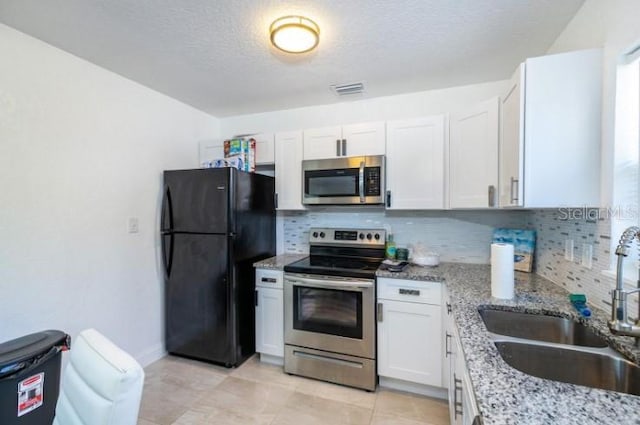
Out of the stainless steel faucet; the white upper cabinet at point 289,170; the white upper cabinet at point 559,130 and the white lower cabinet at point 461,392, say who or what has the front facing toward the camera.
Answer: the white upper cabinet at point 289,170

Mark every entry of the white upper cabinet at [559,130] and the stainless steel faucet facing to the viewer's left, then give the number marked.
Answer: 2

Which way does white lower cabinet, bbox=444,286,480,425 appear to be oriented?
to the viewer's left

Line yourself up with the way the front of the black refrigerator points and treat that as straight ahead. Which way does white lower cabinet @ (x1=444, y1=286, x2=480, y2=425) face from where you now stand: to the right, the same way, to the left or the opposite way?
to the right

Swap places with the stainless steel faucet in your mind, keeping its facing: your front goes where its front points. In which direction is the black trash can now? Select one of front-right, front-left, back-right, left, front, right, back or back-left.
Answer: front-left

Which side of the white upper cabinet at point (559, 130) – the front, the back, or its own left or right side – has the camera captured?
left

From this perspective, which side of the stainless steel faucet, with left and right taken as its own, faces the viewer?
left

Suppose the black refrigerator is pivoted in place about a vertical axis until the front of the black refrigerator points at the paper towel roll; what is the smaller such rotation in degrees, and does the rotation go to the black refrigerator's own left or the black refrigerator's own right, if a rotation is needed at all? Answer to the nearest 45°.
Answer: approximately 90° to the black refrigerator's own left
